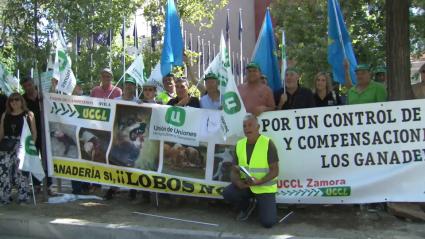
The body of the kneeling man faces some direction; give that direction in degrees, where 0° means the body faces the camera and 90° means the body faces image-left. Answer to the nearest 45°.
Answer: approximately 45°

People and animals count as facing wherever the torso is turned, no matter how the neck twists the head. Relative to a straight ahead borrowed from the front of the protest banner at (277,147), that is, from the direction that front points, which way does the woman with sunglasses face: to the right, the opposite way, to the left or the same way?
the same way

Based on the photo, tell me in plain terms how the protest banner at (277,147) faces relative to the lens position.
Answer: facing the viewer

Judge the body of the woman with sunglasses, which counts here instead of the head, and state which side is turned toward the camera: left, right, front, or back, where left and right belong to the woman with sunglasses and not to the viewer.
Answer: front

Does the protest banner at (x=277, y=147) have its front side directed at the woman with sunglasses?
no

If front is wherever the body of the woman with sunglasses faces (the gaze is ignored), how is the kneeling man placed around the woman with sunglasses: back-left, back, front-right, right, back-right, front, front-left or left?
front-left

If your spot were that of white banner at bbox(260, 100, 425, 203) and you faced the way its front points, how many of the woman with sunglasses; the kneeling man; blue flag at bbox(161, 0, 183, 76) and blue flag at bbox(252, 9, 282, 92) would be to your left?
0

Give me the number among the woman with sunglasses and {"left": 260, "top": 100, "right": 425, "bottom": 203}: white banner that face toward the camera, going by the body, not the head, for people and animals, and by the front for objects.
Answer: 2

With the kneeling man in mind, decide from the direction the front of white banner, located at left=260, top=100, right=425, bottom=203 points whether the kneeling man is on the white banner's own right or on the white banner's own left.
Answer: on the white banner's own right

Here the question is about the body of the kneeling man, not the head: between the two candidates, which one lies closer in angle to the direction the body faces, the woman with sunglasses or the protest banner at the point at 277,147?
the woman with sunglasses

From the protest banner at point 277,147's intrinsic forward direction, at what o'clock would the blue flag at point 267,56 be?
The blue flag is roughly at 6 o'clock from the protest banner.

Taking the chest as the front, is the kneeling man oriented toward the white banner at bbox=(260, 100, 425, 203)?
no

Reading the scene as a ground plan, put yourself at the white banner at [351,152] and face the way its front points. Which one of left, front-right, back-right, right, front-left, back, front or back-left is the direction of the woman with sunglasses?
right

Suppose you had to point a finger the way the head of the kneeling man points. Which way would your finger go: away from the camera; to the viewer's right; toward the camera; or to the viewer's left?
toward the camera

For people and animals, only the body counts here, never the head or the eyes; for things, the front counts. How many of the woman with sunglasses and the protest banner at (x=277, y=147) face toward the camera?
2

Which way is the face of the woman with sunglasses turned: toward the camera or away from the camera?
toward the camera

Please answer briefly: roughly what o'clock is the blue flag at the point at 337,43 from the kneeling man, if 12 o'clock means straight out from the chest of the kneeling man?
The blue flag is roughly at 6 o'clock from the kneeling man.

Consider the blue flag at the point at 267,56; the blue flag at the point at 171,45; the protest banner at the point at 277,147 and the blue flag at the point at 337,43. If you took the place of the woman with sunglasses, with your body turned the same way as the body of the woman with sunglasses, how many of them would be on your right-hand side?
0

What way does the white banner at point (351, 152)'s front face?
toward the camera
